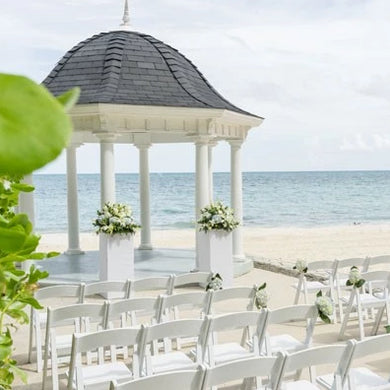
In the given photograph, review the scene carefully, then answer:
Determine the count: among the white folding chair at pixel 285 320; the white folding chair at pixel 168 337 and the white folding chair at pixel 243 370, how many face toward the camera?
0

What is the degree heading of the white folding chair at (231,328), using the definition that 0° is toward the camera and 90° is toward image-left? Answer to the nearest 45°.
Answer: approximately 135°

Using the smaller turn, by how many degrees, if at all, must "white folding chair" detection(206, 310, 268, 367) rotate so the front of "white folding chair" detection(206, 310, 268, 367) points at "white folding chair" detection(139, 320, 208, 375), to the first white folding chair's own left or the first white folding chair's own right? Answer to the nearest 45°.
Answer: approximately 90° to the first white folding chair's own left

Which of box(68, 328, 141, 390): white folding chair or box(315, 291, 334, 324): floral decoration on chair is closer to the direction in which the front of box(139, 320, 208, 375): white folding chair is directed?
the floral decoration on chair

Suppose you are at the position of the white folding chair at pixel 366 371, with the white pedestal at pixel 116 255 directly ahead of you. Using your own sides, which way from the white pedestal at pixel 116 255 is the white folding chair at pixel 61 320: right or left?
left

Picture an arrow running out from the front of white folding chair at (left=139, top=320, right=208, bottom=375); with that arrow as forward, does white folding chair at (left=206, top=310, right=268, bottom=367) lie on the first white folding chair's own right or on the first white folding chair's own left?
on the first white folding chair's own right

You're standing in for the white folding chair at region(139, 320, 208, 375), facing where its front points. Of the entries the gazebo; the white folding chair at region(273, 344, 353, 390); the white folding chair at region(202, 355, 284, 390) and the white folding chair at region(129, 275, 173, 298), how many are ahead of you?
2

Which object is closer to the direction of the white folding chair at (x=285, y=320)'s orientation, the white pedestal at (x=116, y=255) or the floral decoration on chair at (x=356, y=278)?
the white pedestal

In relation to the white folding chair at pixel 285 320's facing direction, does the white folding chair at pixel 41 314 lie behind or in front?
in front

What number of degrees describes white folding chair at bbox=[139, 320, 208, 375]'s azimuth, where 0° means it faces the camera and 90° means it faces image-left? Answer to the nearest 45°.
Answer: approximately 180°

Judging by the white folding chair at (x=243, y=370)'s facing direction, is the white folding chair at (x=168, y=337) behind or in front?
in front

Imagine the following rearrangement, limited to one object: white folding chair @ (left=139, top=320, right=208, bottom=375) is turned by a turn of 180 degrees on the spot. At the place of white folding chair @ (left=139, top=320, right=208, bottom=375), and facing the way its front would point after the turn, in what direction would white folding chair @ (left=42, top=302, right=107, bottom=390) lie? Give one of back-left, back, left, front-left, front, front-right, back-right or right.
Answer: back-right

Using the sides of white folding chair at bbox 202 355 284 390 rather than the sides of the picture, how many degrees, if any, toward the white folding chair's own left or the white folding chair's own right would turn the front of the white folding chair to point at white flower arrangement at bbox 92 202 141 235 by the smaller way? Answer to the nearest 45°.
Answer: approximately 45° to the white folding chair's own right

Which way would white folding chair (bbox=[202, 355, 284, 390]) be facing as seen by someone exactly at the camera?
facing away from the viewer and to the left of the viewer

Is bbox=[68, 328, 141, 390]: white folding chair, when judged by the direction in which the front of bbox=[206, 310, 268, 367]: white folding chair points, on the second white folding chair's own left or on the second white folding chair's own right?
on the second white folding chair's own left

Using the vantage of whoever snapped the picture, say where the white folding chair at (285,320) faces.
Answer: facing away from the viewer and to the left of the viewer
